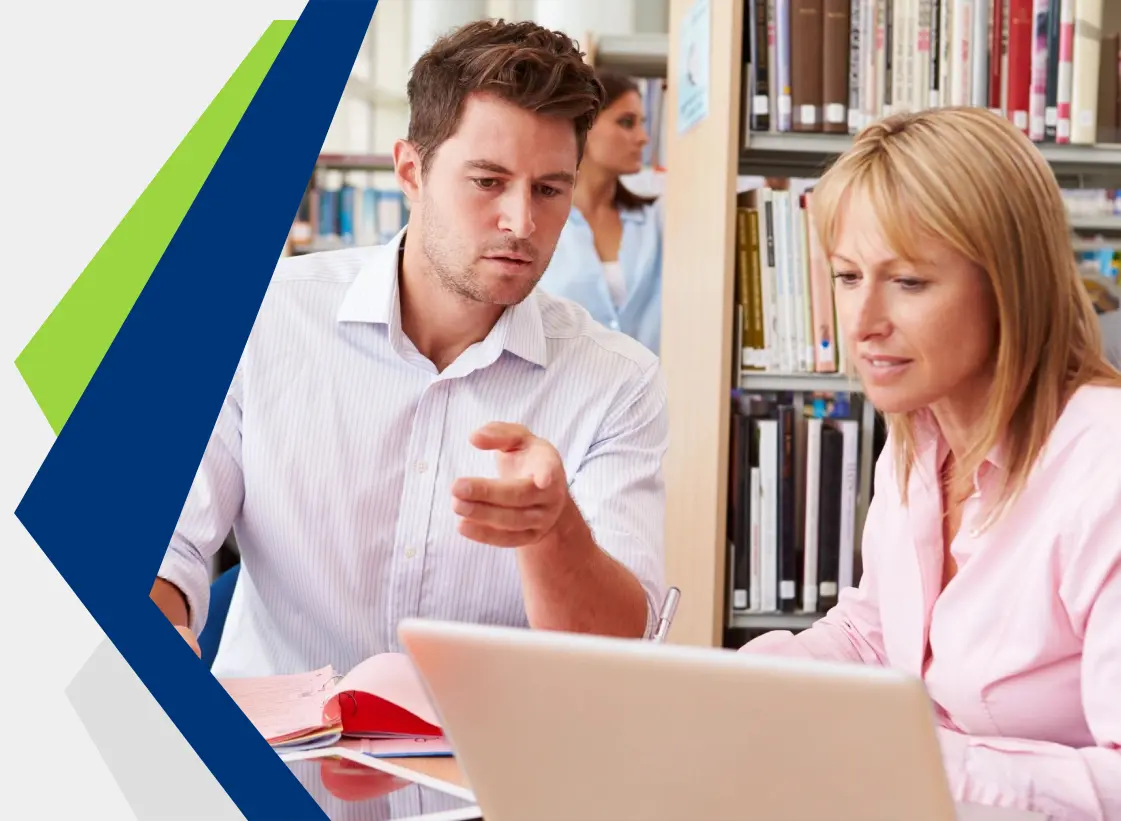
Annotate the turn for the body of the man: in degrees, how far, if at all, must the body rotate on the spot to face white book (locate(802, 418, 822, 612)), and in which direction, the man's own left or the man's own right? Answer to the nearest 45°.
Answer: approximately 135° to the man's own left

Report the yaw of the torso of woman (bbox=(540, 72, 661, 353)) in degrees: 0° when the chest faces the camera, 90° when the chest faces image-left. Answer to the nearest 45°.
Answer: approximately 315°

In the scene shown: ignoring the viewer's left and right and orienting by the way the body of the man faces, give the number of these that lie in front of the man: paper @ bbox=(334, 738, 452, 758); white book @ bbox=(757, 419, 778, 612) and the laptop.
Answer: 2

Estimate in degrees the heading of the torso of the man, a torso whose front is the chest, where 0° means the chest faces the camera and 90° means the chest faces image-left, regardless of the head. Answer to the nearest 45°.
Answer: approximately 0°
